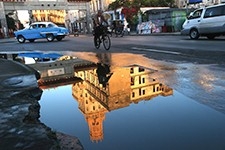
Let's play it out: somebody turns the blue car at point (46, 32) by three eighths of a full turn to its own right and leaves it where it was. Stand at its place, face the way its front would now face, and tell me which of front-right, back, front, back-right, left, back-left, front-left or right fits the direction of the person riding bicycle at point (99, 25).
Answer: right

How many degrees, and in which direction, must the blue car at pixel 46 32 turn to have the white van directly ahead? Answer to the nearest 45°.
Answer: approximately 180°

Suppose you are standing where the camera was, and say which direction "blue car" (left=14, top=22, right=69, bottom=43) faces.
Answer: facing away from the viewer and to the left of the viewer

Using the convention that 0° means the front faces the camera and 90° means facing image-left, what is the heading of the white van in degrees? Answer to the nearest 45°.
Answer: approximately 90°

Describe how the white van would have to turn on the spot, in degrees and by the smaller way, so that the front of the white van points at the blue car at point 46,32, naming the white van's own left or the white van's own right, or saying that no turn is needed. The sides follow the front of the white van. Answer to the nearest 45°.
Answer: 0° — it already faces it
